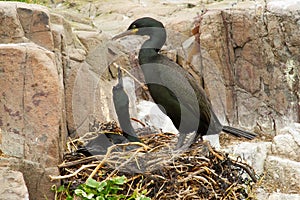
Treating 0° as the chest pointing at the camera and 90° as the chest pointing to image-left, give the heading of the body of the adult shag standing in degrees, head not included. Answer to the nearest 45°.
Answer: approximately 90°

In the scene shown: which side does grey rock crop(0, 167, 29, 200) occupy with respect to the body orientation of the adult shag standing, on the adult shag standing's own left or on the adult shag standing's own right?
on the adult shag standing's own left

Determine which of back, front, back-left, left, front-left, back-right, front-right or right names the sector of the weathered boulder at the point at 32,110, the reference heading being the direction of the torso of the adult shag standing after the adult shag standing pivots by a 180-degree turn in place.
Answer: back-right
